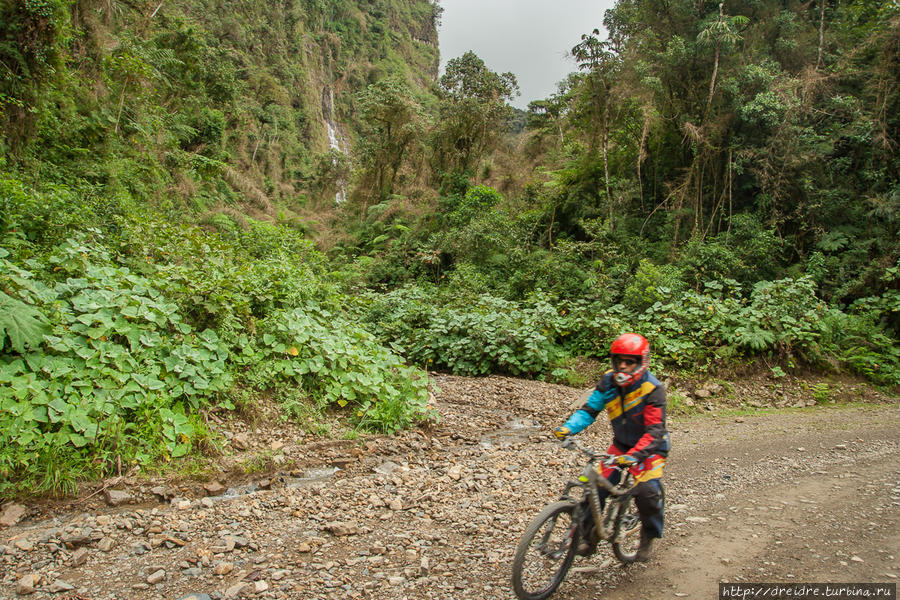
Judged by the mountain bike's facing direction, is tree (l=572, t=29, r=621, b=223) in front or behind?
behind

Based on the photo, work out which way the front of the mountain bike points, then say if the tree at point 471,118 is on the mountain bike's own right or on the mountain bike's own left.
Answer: on the mountain bike's own right

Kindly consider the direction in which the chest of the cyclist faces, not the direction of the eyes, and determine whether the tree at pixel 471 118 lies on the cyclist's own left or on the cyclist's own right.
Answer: on the cyclist's own right

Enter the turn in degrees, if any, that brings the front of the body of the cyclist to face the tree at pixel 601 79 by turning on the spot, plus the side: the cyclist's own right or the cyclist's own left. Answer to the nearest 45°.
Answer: approximately 135° to the cyclist's own right

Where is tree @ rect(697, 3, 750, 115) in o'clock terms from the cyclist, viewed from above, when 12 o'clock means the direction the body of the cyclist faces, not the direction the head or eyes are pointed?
The tree is roughly at 5 o'clock from the cyclist.
